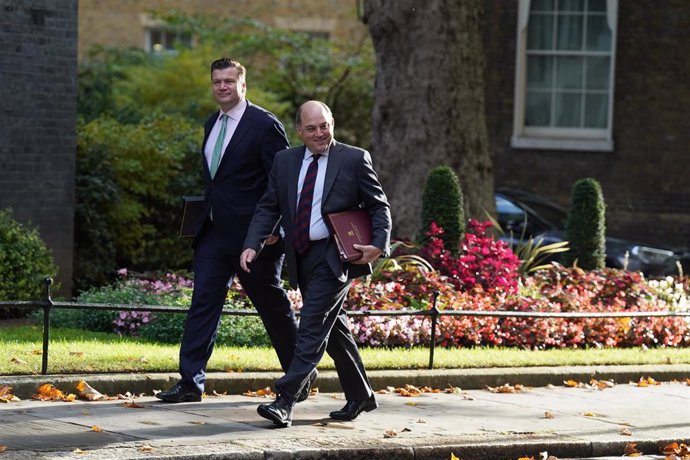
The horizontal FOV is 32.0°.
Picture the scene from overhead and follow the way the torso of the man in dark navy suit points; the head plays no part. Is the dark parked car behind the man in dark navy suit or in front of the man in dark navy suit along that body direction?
behind

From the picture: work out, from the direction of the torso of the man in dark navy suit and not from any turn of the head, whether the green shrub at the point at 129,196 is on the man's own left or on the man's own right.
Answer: on the man's own right

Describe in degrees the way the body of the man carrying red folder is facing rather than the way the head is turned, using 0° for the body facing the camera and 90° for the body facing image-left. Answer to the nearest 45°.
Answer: approximately 45°

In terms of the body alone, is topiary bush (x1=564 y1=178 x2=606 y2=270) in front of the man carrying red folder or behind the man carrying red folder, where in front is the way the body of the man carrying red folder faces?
behind

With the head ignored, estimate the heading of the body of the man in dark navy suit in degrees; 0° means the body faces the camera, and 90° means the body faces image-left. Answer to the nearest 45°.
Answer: approximately 45°

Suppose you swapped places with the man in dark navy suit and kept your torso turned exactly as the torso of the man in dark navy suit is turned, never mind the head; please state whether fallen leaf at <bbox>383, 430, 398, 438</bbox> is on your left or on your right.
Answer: on your left

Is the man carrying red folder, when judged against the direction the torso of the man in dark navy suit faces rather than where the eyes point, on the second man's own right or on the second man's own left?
on the second man's own left
